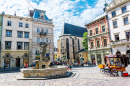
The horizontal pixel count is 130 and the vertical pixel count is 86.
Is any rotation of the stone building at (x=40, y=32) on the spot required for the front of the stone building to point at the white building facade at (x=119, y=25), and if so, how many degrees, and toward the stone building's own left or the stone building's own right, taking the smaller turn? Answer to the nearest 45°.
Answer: approximately 45° to the stone building's own left

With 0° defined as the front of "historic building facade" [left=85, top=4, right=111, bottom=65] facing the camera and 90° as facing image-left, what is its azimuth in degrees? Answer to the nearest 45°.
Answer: approximately 45°

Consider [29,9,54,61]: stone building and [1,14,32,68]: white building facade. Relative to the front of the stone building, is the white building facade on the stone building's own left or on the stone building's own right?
on the stone building's own right

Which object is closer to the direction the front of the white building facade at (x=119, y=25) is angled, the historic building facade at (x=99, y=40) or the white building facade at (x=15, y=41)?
the white building facade

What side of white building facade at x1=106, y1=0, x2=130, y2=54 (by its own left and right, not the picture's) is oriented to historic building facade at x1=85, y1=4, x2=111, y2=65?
right

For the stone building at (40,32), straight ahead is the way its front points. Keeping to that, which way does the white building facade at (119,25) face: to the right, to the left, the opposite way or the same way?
to the right

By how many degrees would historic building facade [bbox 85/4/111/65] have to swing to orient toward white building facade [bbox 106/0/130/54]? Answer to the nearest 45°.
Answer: approximately 90° to its left

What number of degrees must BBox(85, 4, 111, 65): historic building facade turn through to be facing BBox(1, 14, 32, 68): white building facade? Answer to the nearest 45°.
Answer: approximately 45° to its right
